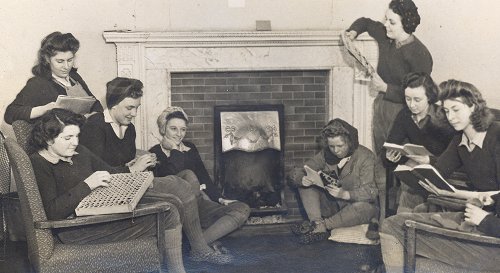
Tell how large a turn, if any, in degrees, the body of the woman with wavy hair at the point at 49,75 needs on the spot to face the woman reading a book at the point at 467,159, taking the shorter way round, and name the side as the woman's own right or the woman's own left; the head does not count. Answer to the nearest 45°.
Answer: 0° — they already face them

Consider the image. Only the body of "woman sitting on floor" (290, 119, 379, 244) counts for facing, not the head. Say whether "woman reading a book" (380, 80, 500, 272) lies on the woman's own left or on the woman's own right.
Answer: on the woman's own left

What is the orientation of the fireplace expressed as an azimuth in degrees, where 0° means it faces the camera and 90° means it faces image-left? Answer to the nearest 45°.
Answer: approximately 0°

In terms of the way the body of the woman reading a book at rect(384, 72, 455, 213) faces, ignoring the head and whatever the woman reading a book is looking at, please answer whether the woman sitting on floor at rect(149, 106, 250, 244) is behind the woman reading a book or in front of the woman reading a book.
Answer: in front

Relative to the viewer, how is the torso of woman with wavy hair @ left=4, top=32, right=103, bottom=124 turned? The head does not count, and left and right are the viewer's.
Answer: facing the viewer and to the right of the viewer

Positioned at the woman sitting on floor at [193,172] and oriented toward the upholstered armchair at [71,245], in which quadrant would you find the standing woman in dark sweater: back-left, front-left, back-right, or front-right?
back-left

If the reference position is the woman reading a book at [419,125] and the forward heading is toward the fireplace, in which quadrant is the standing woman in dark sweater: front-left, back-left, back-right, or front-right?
front-right

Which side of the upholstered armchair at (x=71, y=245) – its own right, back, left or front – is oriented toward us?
right

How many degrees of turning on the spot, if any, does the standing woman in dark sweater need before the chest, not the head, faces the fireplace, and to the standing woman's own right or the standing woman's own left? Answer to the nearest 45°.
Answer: approximately 45° to the standing woman's own right
